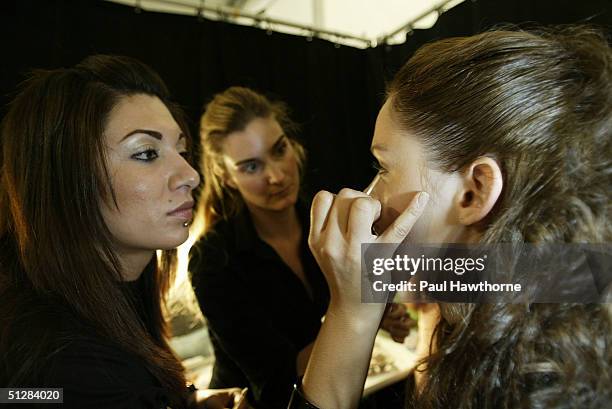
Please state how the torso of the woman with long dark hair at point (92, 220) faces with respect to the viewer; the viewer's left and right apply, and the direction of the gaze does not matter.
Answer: facing to the right of the viewer

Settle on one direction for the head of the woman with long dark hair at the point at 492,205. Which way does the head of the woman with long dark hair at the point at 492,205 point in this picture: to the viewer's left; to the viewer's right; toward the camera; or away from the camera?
to the viewer's left

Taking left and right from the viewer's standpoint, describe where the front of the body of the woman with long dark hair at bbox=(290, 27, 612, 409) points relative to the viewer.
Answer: facing away from the viewer and to the left of the viewer

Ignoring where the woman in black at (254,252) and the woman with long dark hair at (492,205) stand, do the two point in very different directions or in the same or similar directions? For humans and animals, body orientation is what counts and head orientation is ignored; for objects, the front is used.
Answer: very different directions

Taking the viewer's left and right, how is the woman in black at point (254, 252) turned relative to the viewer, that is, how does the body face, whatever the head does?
facing the viewer and to the right of the viewer

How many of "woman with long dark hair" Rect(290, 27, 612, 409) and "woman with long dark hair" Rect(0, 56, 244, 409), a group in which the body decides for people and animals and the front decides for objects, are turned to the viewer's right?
1

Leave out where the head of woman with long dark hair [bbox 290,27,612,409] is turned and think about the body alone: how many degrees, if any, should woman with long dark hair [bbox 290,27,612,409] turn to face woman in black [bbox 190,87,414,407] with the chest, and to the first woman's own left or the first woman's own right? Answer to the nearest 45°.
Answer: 0° — they already face them
